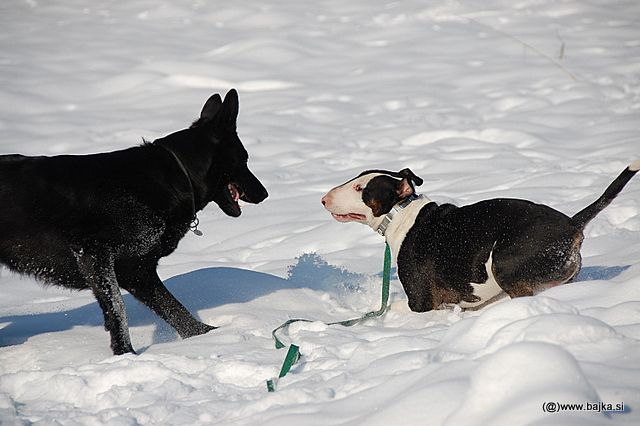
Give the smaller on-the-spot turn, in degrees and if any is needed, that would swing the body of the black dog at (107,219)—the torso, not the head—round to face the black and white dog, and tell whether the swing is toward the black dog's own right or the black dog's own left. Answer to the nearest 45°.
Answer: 0° — it already faces it

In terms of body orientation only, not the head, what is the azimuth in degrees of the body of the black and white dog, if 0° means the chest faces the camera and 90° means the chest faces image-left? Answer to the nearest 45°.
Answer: approximately 90°

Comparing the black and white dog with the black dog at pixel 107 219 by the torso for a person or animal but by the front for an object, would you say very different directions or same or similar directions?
very different directions

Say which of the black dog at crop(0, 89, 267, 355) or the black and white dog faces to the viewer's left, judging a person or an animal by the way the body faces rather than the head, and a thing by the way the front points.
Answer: the black and white dog

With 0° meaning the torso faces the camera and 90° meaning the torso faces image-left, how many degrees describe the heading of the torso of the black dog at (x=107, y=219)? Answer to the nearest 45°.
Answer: approximately 270°

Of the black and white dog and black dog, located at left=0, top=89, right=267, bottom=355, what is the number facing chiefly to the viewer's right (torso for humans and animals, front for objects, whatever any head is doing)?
1
